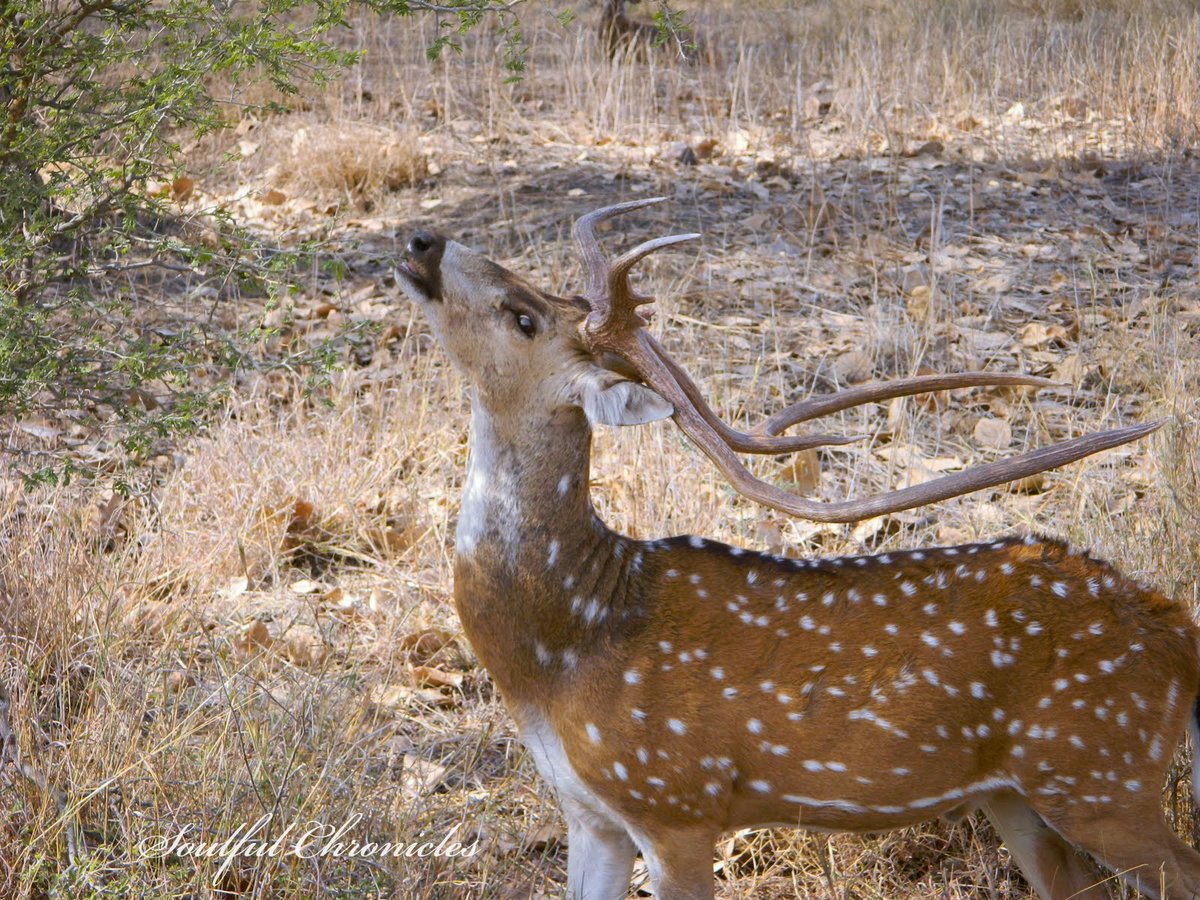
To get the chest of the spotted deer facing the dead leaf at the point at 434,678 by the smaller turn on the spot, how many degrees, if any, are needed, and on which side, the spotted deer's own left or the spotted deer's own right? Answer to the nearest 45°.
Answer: approximately 45° to the spotted deer's own right

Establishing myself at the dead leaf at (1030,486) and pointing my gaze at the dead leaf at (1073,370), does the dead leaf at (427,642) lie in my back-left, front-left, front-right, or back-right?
back-left

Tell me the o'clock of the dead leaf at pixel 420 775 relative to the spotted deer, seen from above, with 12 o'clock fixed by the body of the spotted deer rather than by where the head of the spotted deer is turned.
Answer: The dead leaf is roughly at 1 o'clock from the spotted deer.

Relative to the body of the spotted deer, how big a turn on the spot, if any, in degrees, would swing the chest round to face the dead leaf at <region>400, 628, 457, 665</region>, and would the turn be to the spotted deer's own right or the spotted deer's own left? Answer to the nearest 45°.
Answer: approximately 45° to the spotted deer's own right

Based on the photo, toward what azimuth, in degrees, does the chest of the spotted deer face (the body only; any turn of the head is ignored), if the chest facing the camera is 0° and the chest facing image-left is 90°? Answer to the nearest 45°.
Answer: approximately 90°

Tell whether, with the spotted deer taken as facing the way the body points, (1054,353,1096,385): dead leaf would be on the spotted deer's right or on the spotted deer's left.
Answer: on the spotted deer's right

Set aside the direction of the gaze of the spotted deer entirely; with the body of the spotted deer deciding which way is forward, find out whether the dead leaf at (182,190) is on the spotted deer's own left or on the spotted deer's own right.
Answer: on the spotted deer's own right

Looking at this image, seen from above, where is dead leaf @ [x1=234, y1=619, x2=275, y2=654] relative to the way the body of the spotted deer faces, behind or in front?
in front

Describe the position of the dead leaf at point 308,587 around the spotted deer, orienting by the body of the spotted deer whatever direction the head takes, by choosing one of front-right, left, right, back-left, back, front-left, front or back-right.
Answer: front-right

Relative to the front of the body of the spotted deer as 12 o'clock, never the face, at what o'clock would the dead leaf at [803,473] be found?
The dead leaf is roughly at 3 o'clock from the spotted deer.
